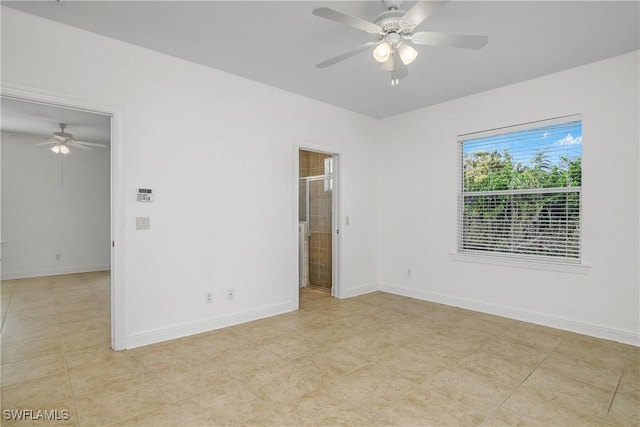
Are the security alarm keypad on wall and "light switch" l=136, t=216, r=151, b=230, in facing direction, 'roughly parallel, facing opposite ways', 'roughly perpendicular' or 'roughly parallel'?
roughly parallel

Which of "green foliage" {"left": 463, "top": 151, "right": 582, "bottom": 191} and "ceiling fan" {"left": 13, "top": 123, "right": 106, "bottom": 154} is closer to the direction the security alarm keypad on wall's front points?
the green foliage

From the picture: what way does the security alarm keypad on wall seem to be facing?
toward the camera

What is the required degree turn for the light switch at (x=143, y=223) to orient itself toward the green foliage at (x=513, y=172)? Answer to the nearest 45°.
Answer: approximately 90° to its left

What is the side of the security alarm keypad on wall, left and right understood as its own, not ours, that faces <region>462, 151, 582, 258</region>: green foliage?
left

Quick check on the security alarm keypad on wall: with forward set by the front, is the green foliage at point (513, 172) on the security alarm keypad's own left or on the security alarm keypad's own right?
on the security alarm keypad's own left

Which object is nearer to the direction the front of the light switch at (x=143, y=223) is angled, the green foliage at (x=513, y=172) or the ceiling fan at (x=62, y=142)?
the green foliage

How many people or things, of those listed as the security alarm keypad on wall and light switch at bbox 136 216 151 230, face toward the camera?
2

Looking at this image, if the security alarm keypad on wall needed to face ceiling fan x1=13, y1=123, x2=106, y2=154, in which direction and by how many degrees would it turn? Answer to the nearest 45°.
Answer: approximately 180°

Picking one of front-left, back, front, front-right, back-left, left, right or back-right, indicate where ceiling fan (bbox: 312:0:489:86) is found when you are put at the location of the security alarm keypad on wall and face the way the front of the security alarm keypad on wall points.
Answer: front-left

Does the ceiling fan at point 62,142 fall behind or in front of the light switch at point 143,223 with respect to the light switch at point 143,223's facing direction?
behind

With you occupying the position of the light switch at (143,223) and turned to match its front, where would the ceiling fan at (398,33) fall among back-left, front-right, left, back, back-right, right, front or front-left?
front-left
